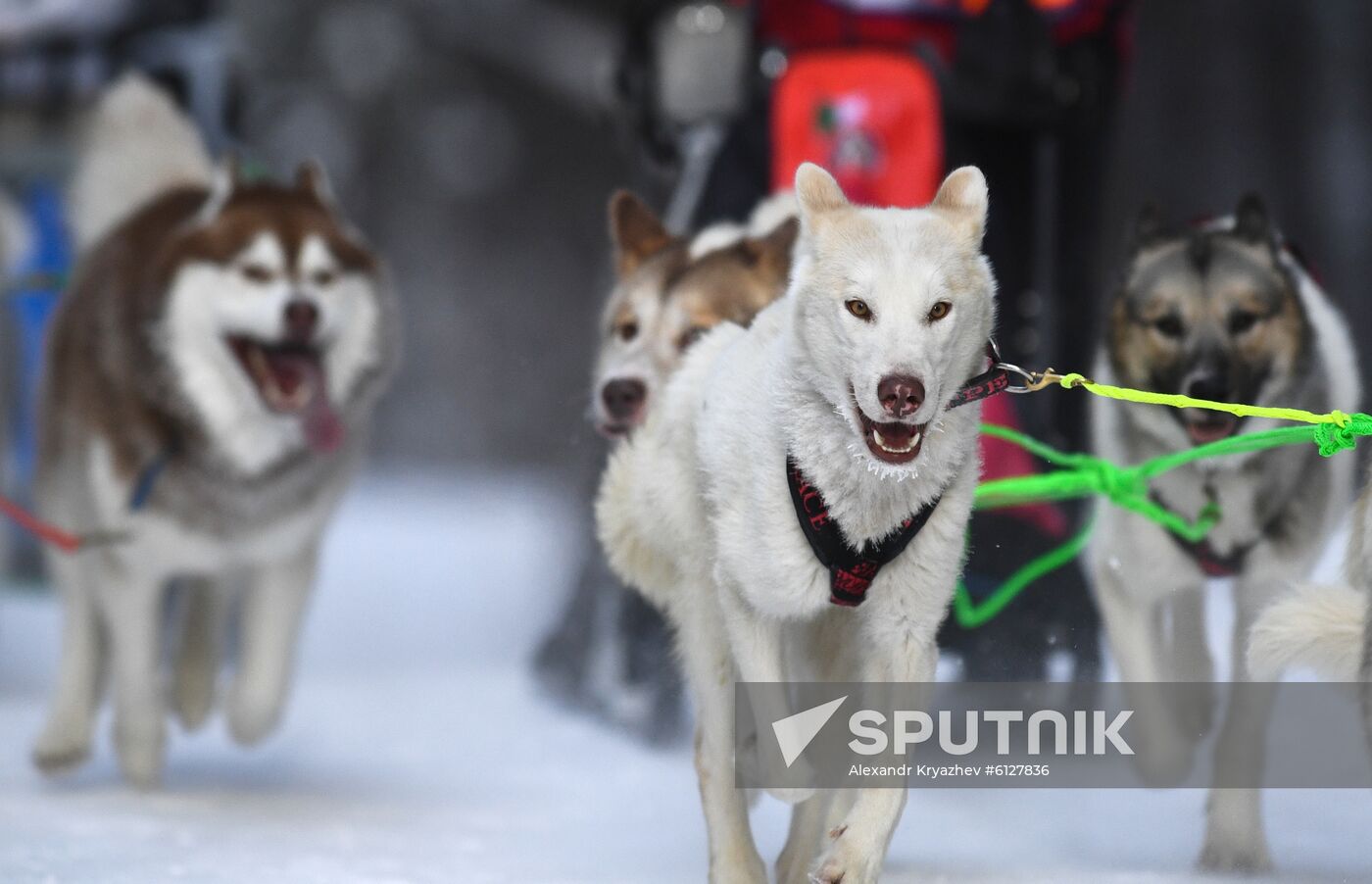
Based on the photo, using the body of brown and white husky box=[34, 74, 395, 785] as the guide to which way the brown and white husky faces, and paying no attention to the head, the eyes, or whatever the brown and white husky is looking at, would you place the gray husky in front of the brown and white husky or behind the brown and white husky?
in front

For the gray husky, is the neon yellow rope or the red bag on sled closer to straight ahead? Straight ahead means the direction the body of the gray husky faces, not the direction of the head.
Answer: the neon yellow rope

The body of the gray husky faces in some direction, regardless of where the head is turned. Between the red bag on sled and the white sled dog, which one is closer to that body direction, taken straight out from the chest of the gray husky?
the white sled dog

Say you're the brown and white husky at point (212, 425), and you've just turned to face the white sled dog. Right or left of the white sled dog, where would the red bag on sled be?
left

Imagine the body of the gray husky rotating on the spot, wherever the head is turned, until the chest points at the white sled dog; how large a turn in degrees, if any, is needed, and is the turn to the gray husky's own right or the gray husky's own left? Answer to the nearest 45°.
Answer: approximately 45° to the gray husky's own right

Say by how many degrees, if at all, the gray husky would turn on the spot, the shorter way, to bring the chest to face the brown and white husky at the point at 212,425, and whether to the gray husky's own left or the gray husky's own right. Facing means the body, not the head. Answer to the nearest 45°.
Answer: approximately 90° to the gray husky's own right

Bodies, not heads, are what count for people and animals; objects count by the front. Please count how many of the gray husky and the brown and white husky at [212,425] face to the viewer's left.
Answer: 0

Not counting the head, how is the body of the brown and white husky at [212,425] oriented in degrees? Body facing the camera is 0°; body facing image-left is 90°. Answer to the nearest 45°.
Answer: approximately 315°

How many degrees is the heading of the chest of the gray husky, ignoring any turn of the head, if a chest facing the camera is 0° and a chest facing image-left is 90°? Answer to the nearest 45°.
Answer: approximately 0°
